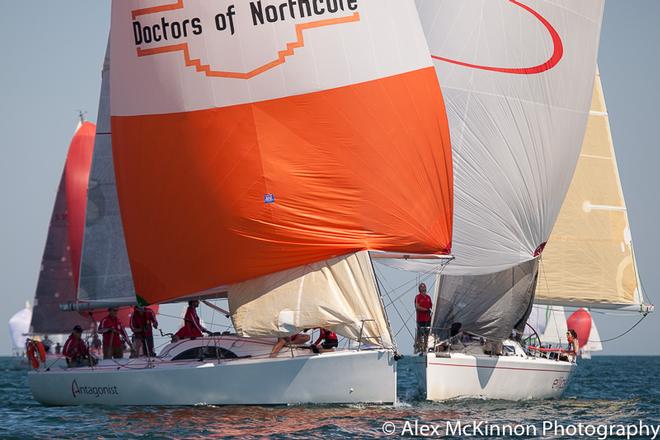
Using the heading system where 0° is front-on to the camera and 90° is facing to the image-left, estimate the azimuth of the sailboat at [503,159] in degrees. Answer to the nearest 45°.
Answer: approximately 45°

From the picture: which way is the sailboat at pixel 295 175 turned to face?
to the viewer's right

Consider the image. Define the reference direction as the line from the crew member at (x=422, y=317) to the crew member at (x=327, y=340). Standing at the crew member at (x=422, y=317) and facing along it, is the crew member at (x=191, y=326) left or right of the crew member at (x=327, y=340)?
right

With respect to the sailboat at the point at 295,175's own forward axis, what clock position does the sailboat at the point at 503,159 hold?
the sailboat at the point at 503,159 is roughly at 11 o'clock from the sailboat at the point at 295,175.

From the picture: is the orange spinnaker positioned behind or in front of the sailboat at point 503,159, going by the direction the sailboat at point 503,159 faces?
in front

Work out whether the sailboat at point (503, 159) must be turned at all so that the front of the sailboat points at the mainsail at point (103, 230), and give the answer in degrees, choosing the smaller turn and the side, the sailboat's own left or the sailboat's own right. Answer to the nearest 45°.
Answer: approximately 45° to the sailboat's own right
